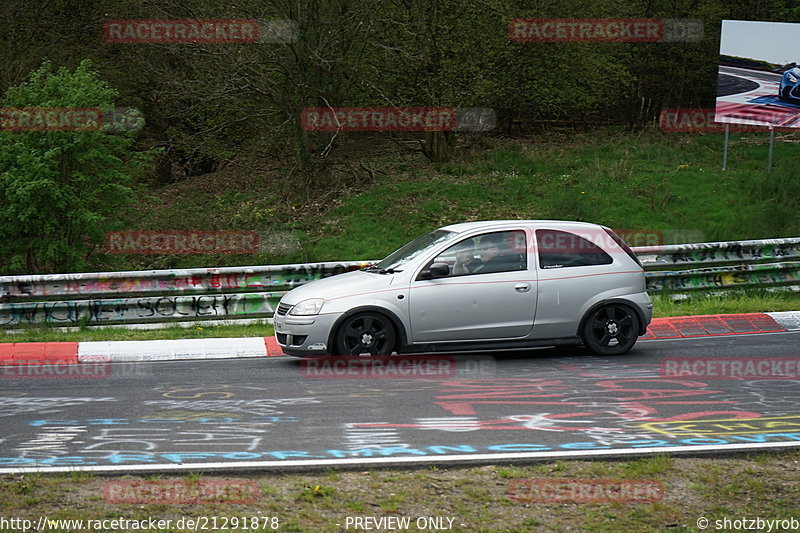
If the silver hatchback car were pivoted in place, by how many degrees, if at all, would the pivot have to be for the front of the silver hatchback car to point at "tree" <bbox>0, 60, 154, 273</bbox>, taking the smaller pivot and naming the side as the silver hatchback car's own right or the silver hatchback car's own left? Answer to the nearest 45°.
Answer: approximately 45° to the silver hatchback car's own right

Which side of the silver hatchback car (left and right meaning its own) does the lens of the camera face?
left
